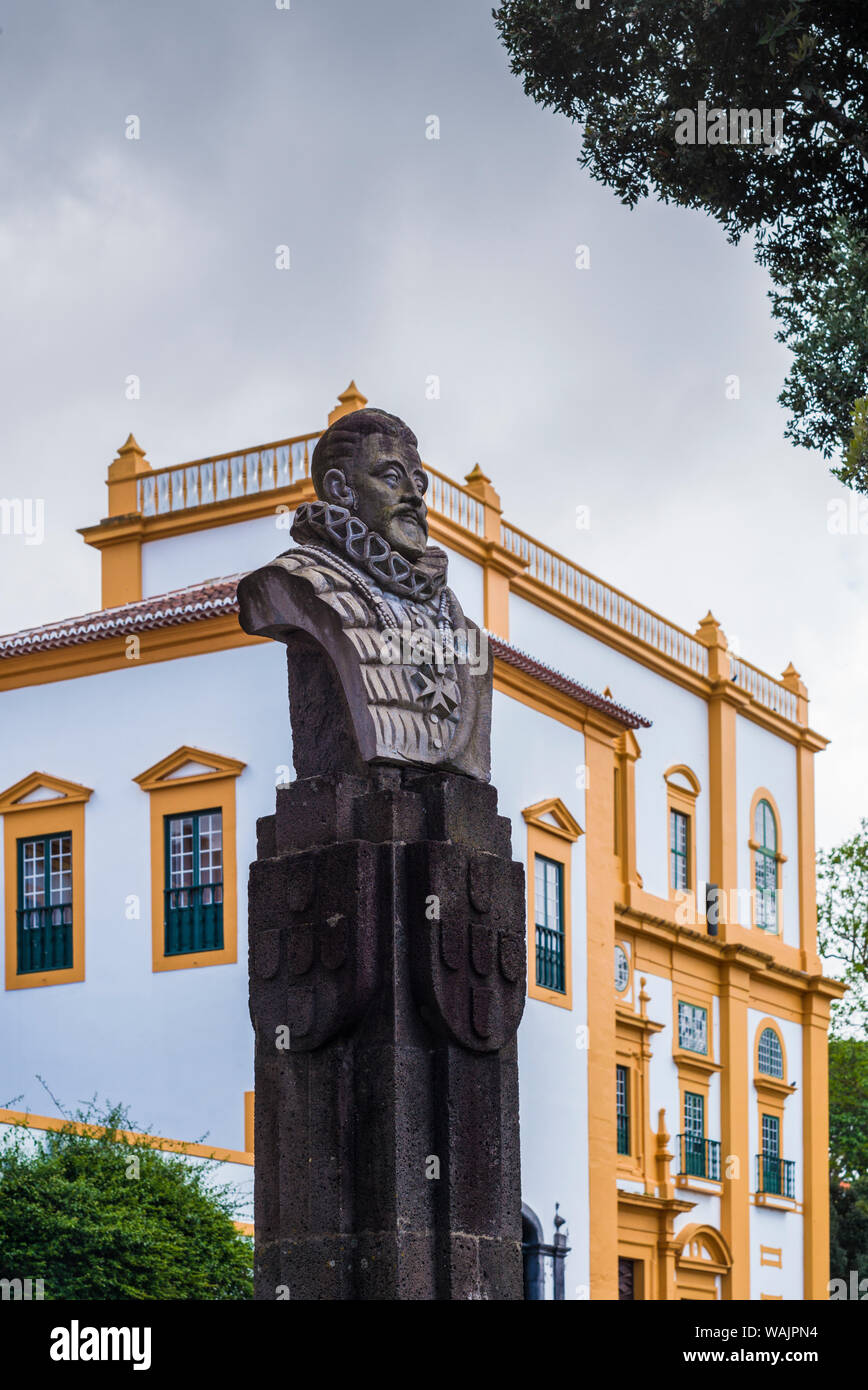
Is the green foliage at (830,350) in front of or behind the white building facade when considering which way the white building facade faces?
in front

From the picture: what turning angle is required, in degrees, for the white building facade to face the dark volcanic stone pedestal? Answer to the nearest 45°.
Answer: approximately 45° to its right

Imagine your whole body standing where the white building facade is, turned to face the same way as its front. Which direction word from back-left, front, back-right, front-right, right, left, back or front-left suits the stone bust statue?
front-right

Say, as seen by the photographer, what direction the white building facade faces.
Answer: facing the viewer and to the right of the viewer

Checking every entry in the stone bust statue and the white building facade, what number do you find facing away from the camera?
0

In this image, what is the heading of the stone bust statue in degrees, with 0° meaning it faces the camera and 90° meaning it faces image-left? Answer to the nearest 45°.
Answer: approximately 315°
